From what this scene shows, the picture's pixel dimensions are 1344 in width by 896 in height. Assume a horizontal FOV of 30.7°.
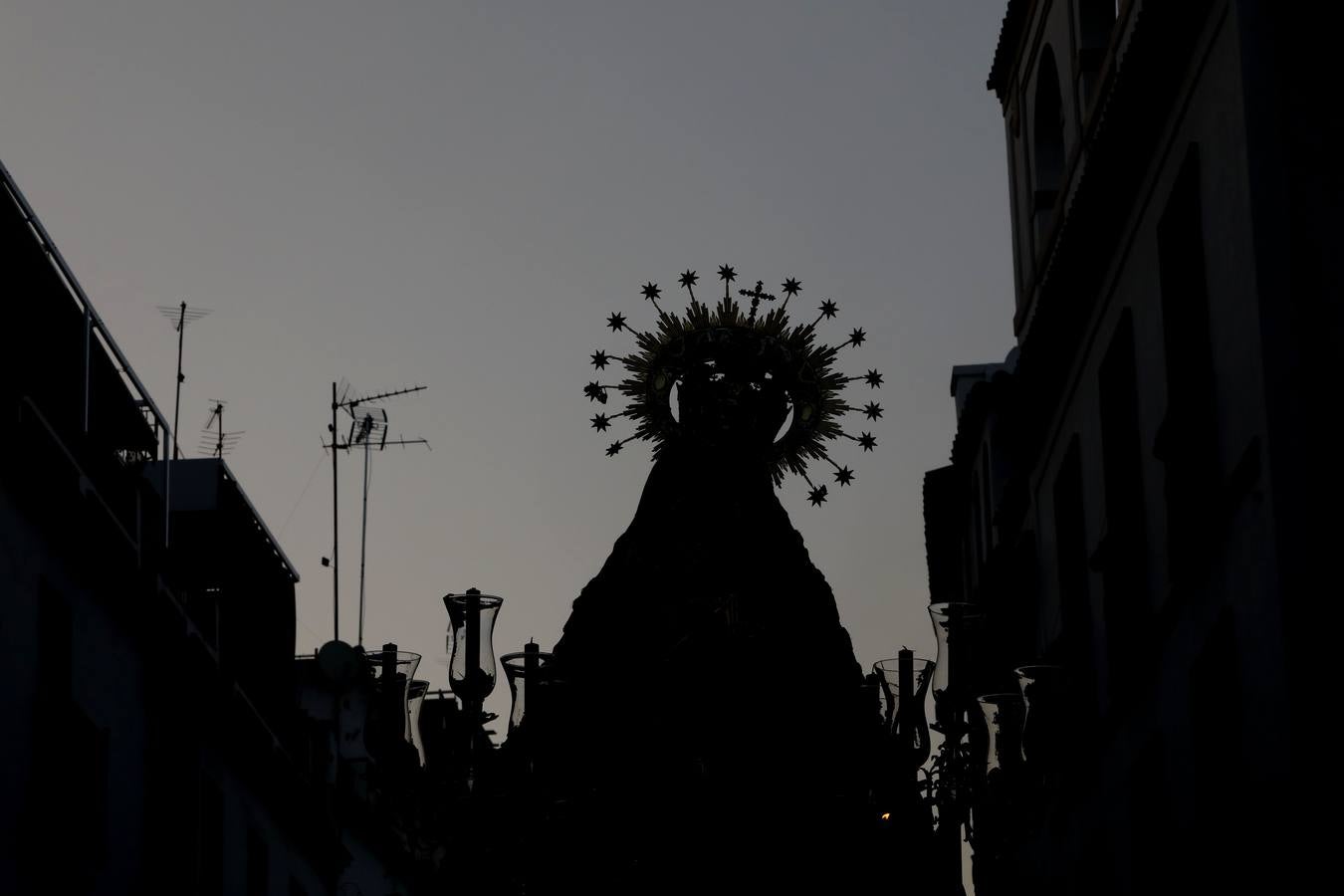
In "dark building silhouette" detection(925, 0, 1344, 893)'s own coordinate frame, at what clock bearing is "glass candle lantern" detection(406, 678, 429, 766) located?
The glass candle lantern is roughly at 11 o'clock from the dark building silhouette.

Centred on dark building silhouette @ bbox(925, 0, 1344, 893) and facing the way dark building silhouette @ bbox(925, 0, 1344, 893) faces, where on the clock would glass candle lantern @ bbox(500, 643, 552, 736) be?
The glass candle lantern is roughly at 11 o'clock from the dark building silhouette.

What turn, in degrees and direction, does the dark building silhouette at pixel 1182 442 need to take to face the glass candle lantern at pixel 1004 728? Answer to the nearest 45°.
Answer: approximately 45° to its left

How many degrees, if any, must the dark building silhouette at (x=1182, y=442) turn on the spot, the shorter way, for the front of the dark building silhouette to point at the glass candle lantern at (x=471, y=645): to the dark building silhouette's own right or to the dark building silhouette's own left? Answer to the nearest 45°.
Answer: approximately 45° to the dark building silhouette's own left

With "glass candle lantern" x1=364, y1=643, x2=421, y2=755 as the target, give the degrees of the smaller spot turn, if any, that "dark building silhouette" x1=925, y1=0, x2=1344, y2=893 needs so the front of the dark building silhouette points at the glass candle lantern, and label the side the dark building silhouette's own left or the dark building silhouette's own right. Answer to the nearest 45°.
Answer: approximately 45° to the dark building silhouette's own left

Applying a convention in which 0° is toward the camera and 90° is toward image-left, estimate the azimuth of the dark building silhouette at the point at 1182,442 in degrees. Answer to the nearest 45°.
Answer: approximately 90°
